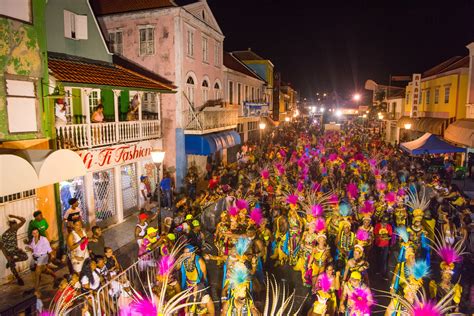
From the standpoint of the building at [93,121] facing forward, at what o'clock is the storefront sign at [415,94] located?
The storefront sign is roughly at 10 o'clock from the building.

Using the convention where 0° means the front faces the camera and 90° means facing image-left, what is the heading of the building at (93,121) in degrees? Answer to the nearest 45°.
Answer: approximately 315°

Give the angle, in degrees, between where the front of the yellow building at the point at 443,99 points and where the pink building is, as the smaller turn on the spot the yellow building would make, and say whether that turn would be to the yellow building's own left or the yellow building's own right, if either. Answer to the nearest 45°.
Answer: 0° — it already faces it

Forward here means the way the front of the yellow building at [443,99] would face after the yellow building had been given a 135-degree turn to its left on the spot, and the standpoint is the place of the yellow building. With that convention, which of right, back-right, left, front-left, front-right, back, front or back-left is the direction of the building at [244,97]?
back

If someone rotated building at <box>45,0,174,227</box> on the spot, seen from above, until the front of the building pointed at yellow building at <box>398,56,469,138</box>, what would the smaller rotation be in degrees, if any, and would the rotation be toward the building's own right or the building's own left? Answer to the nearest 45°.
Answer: approximately 45° to the building's own left

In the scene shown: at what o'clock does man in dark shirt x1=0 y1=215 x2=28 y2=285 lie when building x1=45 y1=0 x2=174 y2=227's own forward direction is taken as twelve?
The man in dark shirt is roughly at 2 o'clock from the building.

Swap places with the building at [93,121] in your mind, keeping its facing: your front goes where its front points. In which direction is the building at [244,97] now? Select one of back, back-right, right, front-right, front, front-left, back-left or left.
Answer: left

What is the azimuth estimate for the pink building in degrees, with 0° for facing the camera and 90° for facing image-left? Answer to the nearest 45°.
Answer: approximately 315°

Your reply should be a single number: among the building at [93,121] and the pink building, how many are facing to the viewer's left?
0

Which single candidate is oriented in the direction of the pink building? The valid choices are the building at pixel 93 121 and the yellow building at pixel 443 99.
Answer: the yellow building

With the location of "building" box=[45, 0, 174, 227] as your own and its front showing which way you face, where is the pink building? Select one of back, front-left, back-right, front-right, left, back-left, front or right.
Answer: left
